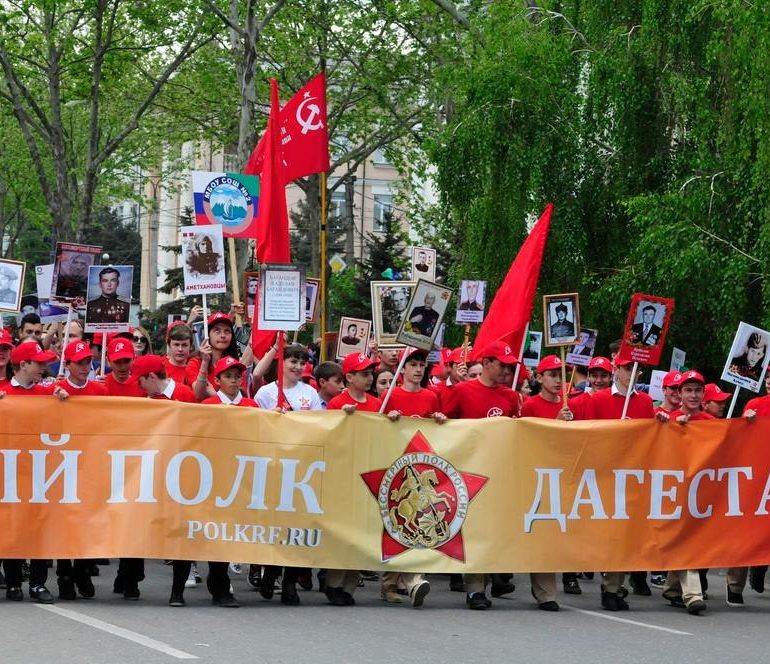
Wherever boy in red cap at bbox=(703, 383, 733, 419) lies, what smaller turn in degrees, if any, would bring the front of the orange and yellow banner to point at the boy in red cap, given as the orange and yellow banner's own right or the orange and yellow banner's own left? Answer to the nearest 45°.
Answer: approximately 135° to the orange and yellow banner's own left

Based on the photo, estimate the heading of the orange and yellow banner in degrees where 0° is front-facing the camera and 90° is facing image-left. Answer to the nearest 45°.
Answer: approximately 0°

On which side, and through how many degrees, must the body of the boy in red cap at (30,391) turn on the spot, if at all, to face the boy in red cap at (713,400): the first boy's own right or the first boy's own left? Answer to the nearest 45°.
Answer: approximately 45° to the first boy's own left

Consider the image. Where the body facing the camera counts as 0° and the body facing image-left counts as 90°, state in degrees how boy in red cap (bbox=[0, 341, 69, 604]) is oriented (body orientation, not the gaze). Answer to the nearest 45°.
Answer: approximately 315°
